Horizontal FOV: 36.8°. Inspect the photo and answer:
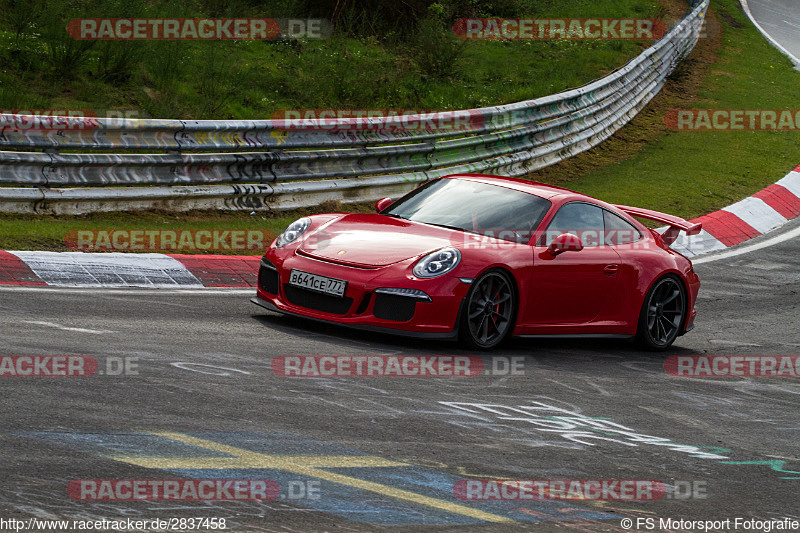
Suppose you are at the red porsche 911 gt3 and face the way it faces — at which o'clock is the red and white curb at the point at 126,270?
The red and white curb is roughly at 2 o'clock from the red porsche 911 gt3.

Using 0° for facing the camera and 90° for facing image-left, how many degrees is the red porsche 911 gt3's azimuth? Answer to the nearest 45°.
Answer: approximately 45°

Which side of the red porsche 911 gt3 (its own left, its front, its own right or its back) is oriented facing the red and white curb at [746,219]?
back

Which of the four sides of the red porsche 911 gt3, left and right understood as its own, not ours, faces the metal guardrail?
right
